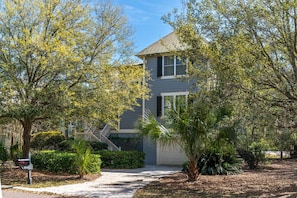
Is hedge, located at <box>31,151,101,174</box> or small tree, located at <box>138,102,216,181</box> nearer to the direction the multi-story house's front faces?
the small tree

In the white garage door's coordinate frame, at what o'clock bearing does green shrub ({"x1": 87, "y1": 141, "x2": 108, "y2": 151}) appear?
The green shrub is roughly at 3 o'clock from the white garage door.

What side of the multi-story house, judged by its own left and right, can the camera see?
front

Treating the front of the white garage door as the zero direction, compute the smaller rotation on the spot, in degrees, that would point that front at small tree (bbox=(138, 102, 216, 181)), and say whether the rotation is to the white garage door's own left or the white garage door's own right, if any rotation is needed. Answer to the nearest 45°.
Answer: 0° — it already faces it

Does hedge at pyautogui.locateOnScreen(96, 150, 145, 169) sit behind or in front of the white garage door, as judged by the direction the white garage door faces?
in front

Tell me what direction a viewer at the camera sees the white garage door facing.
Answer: facing the viewer

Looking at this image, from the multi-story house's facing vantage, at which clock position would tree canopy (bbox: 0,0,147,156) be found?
The tree canopy is roughly at 1 o'clock from the multi-story house.

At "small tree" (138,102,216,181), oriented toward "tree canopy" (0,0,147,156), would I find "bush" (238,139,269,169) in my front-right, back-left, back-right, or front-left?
back-right

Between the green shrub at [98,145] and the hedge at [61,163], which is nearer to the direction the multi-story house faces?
the hedge

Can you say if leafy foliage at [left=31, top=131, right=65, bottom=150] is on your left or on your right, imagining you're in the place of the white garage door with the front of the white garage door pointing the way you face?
on your right
